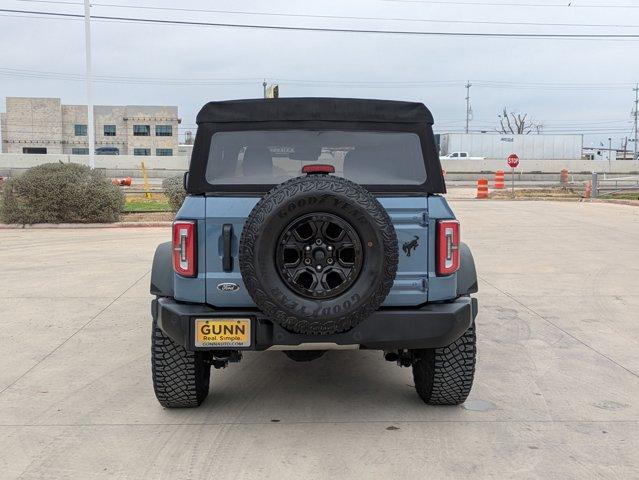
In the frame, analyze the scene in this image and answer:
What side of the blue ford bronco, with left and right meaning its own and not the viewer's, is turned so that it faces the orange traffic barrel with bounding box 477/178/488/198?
front

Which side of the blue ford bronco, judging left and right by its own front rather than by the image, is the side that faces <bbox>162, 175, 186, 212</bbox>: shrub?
front

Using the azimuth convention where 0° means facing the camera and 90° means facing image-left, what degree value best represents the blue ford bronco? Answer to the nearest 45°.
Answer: approximately 180°

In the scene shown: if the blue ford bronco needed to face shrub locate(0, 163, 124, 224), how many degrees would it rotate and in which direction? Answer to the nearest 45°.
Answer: approximately 45° to its left

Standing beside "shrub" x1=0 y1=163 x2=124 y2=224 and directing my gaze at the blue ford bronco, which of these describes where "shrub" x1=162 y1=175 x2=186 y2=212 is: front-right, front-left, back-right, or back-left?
back-left
